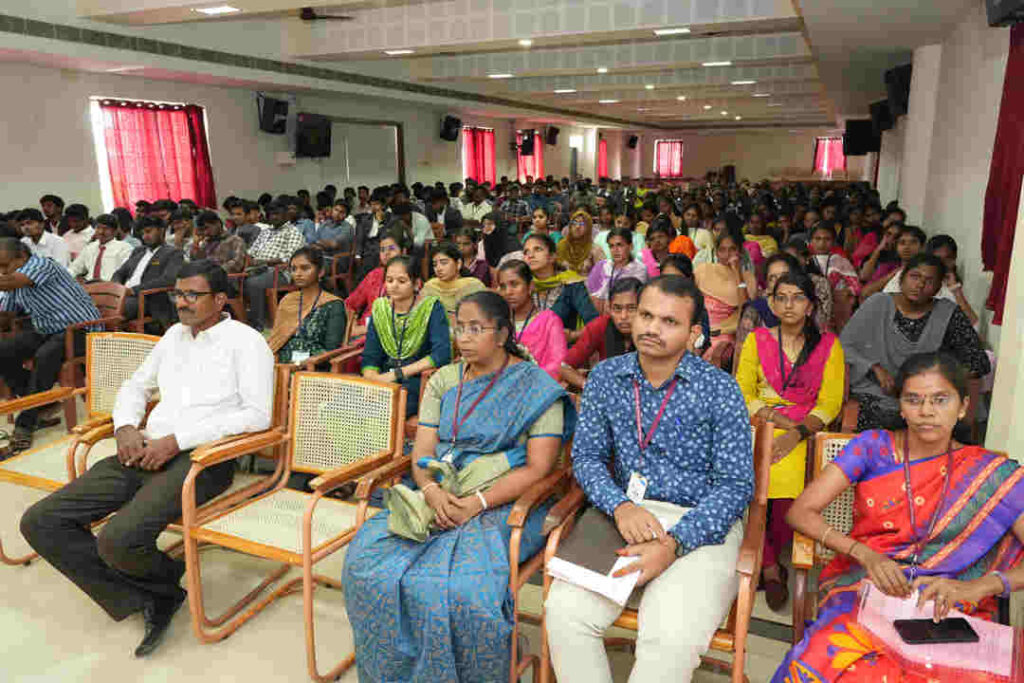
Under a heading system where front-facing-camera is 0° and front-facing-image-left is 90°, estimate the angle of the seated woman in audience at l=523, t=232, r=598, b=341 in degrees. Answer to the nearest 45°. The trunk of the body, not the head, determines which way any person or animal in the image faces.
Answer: approximately 45°

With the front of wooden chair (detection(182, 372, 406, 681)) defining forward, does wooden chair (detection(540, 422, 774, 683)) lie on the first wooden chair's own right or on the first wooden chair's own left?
on the first wooden chair's own left

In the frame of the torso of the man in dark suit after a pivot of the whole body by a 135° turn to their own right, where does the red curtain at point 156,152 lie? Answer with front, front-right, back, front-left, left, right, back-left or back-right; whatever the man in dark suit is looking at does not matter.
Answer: front

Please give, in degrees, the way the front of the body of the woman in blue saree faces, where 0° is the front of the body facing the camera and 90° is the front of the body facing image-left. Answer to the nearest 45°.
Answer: approximately 45°

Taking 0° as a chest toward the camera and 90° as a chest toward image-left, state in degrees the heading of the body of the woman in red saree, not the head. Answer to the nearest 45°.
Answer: approximately 45°

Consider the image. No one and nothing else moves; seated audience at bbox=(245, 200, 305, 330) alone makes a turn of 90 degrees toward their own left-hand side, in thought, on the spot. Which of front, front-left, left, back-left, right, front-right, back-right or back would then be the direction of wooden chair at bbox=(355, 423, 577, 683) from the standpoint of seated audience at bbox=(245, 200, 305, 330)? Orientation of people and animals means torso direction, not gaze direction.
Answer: front-right

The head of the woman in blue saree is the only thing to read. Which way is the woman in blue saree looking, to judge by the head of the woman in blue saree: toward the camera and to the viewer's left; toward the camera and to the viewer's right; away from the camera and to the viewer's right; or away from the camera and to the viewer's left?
toward the camera and to the viewer's left

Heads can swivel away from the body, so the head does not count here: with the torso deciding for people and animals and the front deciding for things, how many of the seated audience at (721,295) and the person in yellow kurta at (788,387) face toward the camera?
2

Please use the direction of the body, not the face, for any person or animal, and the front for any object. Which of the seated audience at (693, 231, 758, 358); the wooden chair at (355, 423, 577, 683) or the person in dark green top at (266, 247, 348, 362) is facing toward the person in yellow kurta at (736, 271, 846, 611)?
the seated audience at (693, 231, 758, 358)

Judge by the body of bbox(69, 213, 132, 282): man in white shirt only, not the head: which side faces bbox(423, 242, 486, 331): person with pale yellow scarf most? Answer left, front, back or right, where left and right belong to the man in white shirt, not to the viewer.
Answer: left

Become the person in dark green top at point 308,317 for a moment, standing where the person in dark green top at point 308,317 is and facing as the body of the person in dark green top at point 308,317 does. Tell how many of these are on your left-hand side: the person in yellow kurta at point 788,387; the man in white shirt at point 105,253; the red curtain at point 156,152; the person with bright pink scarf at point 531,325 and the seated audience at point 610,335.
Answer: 3

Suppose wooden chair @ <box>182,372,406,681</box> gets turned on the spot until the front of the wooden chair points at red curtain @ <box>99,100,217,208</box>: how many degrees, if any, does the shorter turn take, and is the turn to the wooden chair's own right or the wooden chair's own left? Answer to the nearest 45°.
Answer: approximately 135° to the wooden chair's own right

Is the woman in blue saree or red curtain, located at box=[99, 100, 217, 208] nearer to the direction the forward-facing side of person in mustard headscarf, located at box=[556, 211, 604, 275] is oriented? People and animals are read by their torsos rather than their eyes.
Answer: the woman in blue saree
